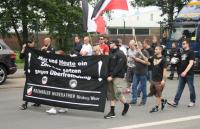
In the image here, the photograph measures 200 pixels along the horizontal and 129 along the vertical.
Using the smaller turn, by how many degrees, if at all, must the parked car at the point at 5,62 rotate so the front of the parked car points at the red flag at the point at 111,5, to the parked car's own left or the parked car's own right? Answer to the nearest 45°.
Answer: approximately 135° to the parked car's own left
